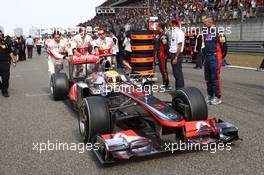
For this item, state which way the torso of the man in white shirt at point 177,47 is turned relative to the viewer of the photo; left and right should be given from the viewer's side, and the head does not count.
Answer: facing the viewer and to the left of the viewer

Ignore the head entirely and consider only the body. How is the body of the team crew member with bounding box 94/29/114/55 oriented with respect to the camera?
toward the camera

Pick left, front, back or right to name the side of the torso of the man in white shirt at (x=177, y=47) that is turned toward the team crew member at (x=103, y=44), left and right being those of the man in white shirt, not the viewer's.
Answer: right

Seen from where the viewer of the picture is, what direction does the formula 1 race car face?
facing the viewer and to the right of the viewer

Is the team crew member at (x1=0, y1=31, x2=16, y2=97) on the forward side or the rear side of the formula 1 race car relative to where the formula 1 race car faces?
on the rear side

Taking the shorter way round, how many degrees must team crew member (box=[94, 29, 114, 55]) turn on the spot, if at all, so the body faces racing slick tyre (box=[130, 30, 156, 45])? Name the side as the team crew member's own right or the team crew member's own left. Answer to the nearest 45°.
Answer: approximately 90° to the team crew member's own left

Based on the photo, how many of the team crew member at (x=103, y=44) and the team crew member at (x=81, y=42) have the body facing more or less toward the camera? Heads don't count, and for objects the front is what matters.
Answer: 2

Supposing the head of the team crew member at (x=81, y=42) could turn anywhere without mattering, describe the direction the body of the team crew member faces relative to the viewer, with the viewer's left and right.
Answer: facing the viewer

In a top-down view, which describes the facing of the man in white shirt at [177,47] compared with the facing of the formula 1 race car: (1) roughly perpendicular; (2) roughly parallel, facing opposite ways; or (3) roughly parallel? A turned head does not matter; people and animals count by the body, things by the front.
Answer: roughly perpendicular

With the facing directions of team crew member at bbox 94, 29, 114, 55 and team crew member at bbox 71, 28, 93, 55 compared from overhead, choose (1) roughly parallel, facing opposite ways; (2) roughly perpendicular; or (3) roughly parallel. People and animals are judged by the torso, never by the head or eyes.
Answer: roughly parallel
